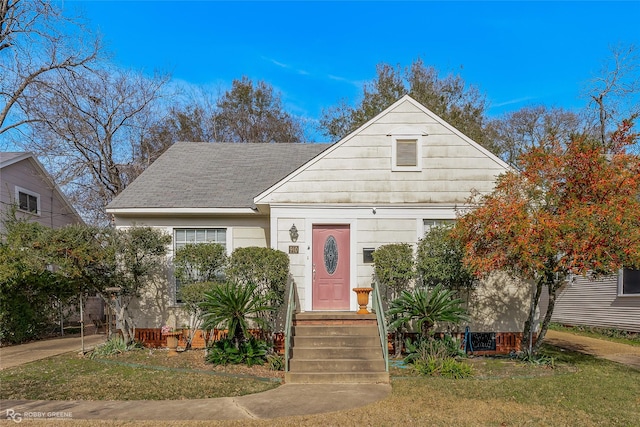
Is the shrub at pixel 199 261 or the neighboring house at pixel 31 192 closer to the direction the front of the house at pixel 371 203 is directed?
the shrub

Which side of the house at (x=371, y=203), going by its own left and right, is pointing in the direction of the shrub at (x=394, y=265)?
front

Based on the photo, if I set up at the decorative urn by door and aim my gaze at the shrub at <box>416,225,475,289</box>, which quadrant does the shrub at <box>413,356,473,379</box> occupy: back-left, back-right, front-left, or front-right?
front-right

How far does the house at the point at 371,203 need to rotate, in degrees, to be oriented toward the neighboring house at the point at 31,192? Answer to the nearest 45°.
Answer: approximately 135° to its right

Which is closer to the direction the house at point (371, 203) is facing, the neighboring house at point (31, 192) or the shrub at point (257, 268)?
the shrub

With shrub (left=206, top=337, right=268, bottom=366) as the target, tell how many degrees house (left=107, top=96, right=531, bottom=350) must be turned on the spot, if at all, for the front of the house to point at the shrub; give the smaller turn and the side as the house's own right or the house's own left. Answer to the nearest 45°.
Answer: approximately 45° to the house's own right

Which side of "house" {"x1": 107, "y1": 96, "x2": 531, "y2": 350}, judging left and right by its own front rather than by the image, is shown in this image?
front

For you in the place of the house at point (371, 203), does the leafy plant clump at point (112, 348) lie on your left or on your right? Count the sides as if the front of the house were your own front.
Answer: on your right

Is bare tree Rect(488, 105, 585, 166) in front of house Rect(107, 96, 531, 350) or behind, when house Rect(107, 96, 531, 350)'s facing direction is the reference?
behind

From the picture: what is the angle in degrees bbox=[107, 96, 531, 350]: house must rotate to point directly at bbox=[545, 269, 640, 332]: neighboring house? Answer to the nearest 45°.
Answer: approximately 135° to its left
